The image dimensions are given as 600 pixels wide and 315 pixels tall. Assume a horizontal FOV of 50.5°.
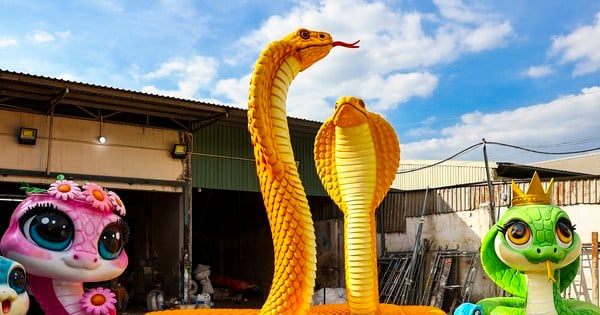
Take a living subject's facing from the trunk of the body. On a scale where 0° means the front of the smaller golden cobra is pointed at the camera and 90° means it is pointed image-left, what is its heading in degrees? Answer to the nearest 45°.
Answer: approximately 0°

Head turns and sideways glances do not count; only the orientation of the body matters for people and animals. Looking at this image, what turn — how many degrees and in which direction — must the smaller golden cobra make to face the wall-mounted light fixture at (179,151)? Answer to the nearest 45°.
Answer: approximately 135° to its right

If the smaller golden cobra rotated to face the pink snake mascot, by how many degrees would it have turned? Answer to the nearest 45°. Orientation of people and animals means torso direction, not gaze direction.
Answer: approximately 90° to its right

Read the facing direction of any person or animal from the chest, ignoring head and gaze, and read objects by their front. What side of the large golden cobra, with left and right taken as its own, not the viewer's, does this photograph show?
right

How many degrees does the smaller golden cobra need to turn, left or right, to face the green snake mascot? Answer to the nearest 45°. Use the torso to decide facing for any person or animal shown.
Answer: approximately 90° to its left

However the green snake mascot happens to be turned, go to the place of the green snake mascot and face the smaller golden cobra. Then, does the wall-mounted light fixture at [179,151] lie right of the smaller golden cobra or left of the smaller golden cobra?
right
